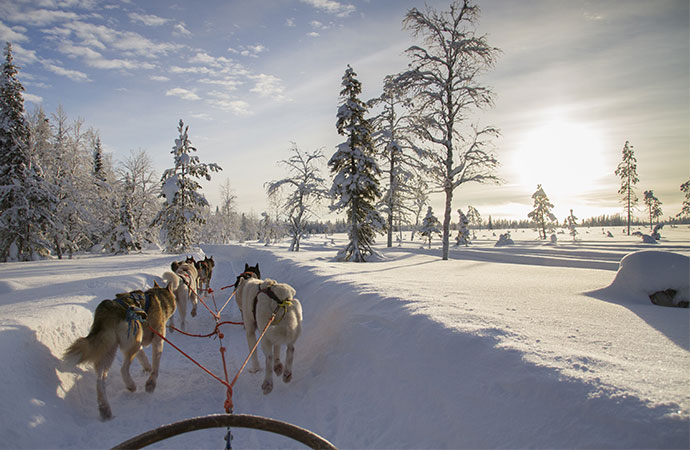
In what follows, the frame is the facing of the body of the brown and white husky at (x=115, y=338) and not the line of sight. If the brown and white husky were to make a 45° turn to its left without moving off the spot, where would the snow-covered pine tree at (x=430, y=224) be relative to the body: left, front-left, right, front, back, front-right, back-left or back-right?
front-right

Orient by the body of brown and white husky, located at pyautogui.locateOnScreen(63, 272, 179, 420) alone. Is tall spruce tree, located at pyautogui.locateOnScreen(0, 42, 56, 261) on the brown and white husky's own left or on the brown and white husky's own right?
on the brown and white husky's own left

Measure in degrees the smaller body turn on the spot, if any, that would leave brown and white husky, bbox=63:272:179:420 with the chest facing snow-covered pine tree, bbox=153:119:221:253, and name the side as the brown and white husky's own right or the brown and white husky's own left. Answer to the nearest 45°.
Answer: approximately 45° to the brown and white husky's own left

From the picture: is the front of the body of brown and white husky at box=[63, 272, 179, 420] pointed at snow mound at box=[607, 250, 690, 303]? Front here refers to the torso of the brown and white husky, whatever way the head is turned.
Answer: no

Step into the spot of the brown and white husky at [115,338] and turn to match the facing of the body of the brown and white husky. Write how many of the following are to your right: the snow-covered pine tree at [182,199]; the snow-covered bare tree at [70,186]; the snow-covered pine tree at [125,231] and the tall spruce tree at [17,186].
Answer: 0

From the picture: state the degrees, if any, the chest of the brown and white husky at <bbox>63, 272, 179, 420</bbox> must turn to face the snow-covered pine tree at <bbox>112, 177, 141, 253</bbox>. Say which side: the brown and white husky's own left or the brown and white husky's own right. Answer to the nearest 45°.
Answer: approximately 45° to the brown and white husky's own left

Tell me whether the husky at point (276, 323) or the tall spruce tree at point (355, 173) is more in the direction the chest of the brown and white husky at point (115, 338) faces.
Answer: the tall spruce tree

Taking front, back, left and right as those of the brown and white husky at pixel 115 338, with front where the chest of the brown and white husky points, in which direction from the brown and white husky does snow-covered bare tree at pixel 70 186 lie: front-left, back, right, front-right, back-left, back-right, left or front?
front-left

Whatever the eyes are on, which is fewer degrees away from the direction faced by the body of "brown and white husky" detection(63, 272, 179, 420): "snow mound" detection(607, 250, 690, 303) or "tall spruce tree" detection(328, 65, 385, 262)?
the tall spruce tree

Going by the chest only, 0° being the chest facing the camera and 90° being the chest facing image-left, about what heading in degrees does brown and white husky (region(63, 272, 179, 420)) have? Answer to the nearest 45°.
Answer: approximately 225°
